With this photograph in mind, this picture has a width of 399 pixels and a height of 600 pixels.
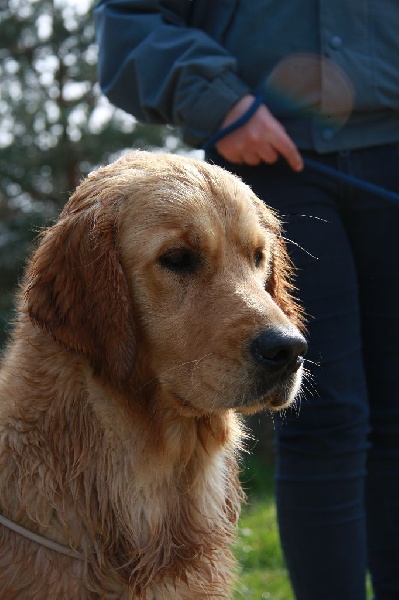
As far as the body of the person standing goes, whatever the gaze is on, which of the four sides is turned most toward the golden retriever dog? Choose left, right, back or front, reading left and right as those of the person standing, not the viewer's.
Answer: front

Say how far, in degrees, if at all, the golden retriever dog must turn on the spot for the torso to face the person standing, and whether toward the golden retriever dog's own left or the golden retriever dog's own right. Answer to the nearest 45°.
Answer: approximately 90° to the golden retriever dog's own left

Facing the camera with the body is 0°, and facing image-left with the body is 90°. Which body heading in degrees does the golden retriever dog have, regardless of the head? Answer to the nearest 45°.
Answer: approximately 315°
